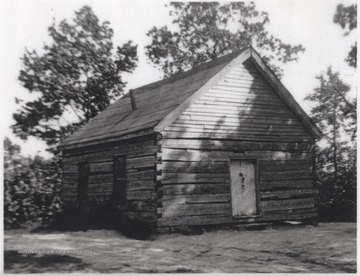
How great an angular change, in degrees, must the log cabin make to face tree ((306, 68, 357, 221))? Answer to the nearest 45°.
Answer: approximately 90° to its left

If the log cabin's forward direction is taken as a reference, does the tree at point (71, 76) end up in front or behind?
behind

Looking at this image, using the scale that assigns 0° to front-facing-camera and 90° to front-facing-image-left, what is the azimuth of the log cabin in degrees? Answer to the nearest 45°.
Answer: approximately 315°
